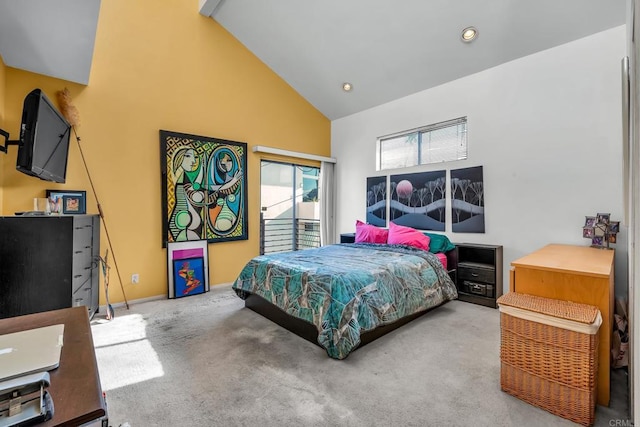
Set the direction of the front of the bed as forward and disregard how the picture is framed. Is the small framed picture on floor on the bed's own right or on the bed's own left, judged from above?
on the bed's own right

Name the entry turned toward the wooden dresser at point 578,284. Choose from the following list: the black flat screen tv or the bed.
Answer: the black flat screen tv

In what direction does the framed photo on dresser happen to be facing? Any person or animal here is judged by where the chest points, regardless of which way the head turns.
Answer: toward the camera

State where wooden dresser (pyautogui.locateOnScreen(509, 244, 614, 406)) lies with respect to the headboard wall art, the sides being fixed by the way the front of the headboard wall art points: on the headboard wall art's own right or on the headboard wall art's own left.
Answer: on the headboard wall art's own left

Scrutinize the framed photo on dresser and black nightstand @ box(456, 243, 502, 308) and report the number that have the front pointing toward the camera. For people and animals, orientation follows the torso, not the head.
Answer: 2

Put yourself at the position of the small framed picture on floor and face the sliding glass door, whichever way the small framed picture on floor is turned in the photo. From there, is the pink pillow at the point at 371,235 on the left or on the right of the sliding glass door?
right

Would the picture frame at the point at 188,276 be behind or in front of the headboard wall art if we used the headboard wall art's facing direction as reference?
in front

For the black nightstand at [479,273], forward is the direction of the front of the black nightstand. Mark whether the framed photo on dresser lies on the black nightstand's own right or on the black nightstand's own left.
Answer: on the black nightstand's own right

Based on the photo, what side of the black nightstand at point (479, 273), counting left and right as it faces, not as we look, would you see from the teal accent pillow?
right

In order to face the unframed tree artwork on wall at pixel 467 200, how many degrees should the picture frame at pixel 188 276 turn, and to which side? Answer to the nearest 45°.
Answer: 0° — it already faces it

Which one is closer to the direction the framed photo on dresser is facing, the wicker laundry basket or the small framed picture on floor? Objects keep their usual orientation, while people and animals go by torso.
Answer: the wicker laundry basket

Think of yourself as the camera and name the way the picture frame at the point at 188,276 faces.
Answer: facing the viewer and to the right of the viewer

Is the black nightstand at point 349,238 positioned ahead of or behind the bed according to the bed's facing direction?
behind

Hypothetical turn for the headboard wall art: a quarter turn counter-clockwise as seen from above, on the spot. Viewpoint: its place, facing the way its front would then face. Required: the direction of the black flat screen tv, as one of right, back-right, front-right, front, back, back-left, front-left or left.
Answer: right

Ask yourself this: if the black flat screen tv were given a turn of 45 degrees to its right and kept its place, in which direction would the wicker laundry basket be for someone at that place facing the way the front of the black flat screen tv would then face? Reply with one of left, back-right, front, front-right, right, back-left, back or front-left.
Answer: front-left

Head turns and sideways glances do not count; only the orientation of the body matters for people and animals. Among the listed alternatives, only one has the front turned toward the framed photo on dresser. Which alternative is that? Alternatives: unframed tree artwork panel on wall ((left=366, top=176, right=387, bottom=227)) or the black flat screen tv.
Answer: the unframed tree artwork panel on wall

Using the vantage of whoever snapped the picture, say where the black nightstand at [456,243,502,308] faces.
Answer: facing the viewer

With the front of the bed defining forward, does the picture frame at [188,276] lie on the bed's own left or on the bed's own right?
on the bed's own right

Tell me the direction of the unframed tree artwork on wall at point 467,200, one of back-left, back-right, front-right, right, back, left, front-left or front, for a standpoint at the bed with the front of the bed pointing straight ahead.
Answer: back
